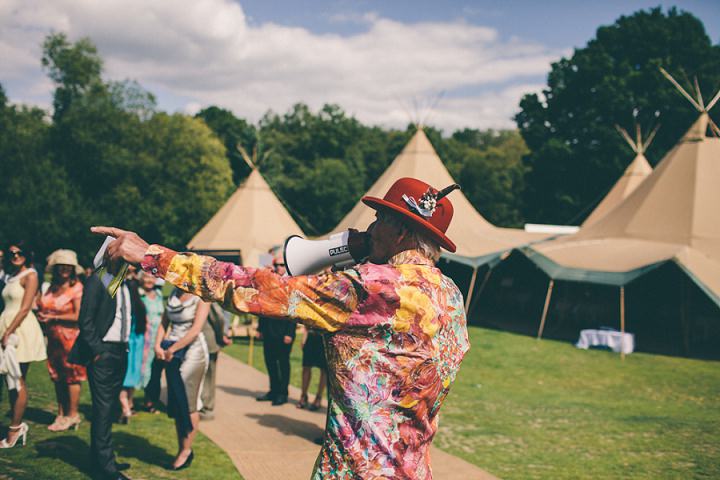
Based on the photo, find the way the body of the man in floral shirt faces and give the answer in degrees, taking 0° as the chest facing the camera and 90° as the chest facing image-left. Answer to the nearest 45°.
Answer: approximately 135°

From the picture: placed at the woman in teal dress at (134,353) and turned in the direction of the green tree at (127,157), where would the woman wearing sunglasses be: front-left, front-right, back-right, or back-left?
back-left

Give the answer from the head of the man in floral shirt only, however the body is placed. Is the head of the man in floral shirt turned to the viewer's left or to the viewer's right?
to the viewer's left
